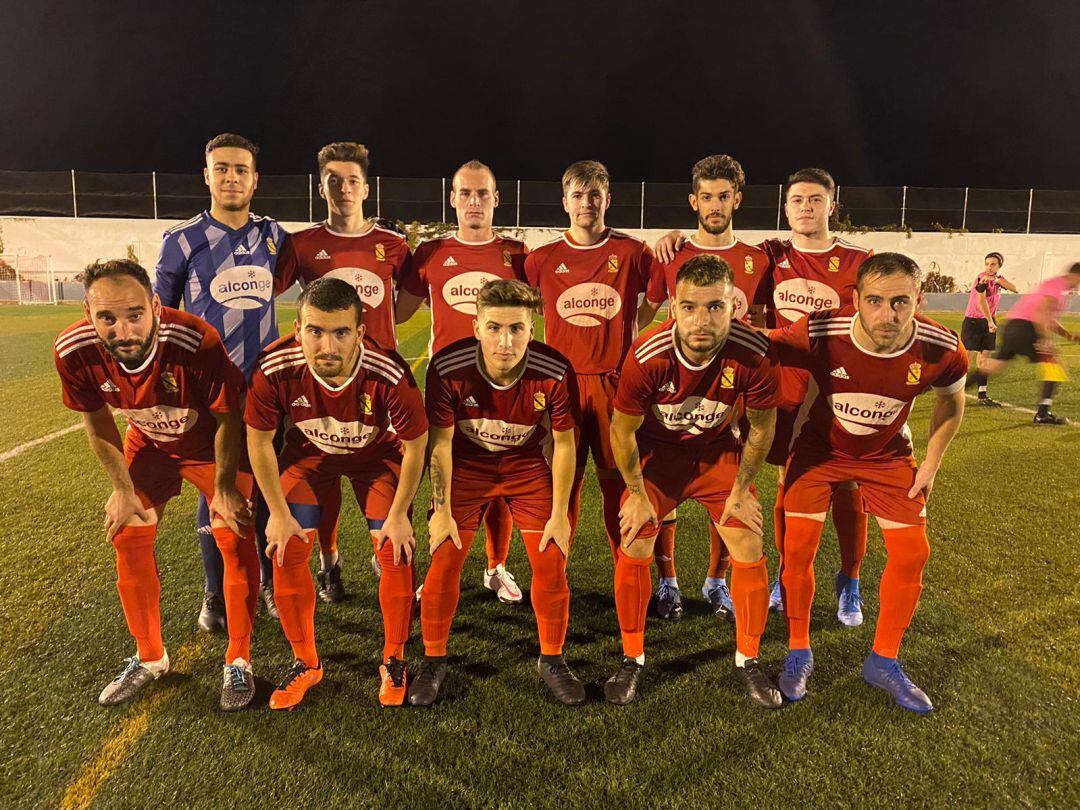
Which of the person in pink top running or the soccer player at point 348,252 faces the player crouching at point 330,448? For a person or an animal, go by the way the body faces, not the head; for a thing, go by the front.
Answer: the soccer player

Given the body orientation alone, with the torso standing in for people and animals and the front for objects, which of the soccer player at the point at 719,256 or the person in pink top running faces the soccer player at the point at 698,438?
the soccer player at the point at 719,256

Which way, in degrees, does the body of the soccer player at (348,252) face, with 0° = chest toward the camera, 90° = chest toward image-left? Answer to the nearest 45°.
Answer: approximately 0°

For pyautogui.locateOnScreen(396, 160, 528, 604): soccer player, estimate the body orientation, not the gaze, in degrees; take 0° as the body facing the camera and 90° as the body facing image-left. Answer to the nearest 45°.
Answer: approximately 0°
